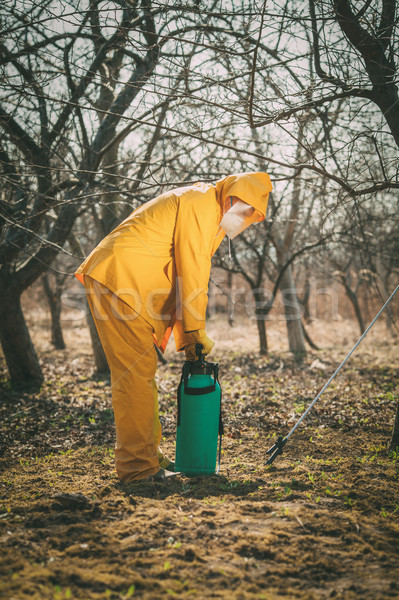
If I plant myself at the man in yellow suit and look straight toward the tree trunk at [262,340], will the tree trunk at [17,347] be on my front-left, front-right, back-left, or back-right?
front-left

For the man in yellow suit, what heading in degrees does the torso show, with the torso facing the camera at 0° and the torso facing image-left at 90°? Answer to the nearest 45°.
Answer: approximately 270°

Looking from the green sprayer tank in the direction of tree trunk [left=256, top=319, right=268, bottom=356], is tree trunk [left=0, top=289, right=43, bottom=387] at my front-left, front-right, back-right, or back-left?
front-left
